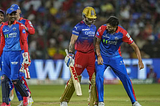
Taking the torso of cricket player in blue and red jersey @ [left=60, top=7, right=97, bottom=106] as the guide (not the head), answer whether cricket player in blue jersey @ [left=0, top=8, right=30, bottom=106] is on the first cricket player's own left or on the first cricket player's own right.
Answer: on the first cricket player's own right

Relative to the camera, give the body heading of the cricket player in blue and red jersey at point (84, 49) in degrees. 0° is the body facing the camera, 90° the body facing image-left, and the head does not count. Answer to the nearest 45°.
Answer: approximately 315°
